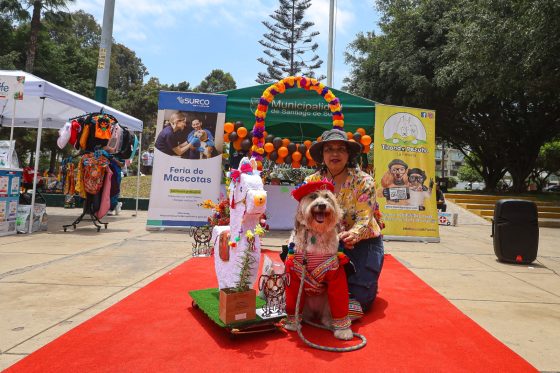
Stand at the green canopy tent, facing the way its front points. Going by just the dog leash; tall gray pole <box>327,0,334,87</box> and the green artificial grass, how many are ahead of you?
2

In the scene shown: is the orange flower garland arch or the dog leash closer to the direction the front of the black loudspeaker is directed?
the dog leash

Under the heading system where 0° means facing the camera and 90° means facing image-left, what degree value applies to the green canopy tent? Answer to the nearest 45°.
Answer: approximately 0°

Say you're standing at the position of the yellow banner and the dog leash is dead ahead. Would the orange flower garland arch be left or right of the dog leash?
right

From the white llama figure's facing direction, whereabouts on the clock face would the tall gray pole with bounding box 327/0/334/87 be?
The tall gray pole is roughly at 8 o'clock from the white llama figure.

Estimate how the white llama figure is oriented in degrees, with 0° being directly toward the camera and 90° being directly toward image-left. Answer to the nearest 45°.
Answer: approximately 315°

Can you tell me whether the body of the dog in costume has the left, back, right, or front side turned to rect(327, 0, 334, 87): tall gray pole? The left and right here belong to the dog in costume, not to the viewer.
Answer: back
